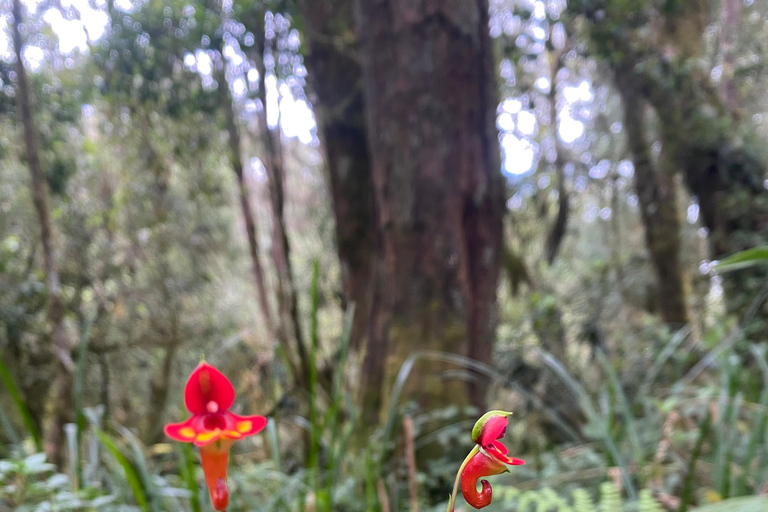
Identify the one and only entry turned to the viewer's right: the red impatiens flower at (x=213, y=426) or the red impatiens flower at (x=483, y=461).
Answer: the red impatiens flower at (x=483, y=461)

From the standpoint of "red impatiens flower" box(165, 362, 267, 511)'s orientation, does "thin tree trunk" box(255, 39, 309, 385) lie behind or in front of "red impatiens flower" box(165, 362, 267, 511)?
behind

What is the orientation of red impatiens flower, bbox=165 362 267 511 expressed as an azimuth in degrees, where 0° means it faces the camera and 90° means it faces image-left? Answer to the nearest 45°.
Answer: approximately 0°

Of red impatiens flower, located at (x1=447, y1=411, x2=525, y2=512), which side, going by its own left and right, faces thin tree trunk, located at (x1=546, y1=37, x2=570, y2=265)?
left

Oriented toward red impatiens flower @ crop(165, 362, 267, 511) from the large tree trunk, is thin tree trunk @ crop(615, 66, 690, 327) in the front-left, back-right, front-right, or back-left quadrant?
back-left

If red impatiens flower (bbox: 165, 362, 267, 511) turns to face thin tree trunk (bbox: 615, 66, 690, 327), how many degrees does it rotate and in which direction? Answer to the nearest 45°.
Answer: approximately 135° to its left

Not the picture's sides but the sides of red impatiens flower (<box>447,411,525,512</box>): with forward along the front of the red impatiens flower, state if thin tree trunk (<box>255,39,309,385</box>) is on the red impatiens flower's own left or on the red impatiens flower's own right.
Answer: on the red impatiens flower's own left

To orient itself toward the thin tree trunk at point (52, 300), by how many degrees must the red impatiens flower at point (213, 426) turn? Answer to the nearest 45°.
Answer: approximately 180°

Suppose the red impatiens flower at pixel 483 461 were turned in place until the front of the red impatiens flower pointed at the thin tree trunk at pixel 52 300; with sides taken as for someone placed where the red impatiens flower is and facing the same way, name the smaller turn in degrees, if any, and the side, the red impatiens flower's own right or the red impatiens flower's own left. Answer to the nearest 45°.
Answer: approximately 135° to the red impatiens flower's own left

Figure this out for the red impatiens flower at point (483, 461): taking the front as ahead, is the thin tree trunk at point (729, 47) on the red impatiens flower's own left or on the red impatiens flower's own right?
on the red impatiens flower's own left

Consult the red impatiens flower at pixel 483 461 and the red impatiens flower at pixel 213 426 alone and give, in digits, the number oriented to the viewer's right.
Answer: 1

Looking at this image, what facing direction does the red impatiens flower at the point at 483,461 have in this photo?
to the viewer's right
